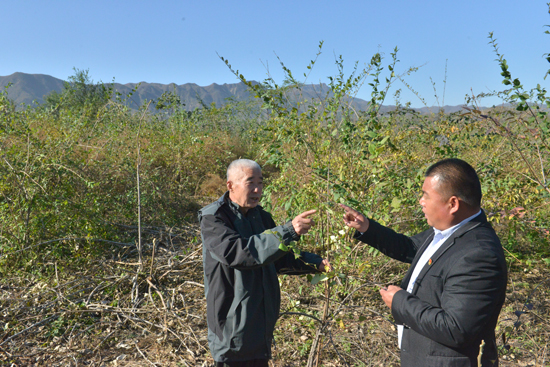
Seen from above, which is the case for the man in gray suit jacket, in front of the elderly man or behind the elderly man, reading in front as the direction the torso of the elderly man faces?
in front

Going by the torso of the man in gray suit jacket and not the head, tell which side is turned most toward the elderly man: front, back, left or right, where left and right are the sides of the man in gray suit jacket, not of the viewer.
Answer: front

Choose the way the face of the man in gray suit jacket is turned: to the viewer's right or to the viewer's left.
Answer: to the viewer's left

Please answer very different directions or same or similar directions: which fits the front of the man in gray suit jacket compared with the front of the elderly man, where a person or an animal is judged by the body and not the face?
very different directions

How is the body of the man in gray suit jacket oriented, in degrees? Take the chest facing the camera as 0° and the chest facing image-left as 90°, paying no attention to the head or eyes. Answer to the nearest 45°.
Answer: approximately 90°

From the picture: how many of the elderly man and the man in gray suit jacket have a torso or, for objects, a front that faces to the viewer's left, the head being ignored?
1

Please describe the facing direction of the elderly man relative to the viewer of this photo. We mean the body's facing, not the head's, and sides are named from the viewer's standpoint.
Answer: facing the viewer and to the right of the viewer
